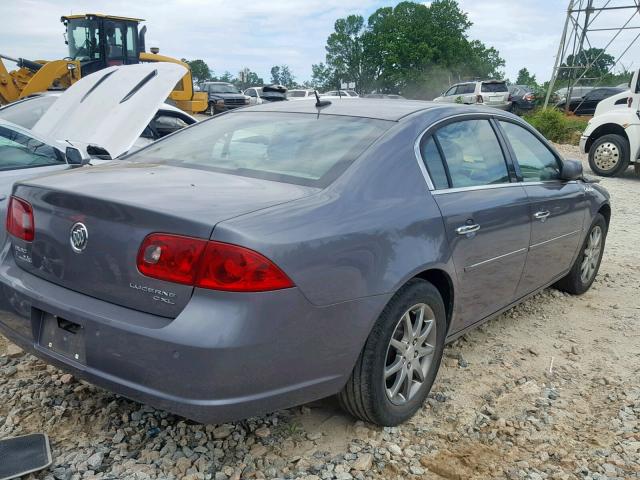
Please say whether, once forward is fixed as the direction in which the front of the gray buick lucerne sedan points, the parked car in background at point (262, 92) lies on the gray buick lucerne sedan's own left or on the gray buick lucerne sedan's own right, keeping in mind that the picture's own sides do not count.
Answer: on the gray buick lucerne sedan's own left

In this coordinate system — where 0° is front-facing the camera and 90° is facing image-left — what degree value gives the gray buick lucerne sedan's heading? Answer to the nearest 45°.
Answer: approximately 225°

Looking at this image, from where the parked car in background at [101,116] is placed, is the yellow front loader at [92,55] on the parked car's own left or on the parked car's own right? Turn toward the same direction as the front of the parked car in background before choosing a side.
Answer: on the parked car's own left

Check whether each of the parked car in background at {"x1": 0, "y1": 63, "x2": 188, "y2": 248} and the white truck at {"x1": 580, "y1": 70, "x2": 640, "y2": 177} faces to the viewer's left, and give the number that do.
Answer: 1

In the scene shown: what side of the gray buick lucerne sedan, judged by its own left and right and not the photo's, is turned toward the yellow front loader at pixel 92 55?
left

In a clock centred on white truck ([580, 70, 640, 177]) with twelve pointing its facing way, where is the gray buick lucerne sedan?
The gray buick lucerne sedan is roughly at 9 o'clock from the white truck.

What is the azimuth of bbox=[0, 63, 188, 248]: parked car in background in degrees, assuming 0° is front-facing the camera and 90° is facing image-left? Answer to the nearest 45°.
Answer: approximately 225°

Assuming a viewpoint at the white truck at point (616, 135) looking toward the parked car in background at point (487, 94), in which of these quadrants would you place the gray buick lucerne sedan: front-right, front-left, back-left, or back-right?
back-left

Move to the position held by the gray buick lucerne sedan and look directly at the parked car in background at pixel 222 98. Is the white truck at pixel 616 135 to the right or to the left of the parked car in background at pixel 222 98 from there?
right

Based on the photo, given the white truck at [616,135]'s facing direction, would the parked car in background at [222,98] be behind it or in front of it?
in front

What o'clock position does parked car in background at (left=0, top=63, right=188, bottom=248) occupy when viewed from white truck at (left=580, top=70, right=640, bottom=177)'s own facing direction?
The parked car in background is roughly at 10 o'clock from the white truck.

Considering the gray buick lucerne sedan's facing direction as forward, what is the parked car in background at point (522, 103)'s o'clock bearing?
The parked car in background is roughly at 11 o'clock from the gray buick lucerne sedan.

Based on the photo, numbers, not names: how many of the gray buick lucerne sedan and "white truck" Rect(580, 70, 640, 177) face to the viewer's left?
1

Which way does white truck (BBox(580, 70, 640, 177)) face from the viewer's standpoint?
to the viewer's left

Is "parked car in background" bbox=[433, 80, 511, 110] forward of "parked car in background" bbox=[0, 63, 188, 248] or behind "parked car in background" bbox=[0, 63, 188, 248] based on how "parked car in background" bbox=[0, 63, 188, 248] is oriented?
forward

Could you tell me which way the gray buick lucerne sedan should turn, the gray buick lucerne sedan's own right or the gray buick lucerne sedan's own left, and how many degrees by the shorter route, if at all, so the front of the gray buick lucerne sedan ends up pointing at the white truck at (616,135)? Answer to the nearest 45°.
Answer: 0° — it already faces it

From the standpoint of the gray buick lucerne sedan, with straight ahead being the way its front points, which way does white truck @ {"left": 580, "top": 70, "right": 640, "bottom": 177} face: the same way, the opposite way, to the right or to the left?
to the left

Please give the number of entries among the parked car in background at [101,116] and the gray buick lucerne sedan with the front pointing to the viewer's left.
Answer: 0

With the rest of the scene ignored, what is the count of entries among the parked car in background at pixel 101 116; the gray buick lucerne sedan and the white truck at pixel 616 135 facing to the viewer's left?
1
